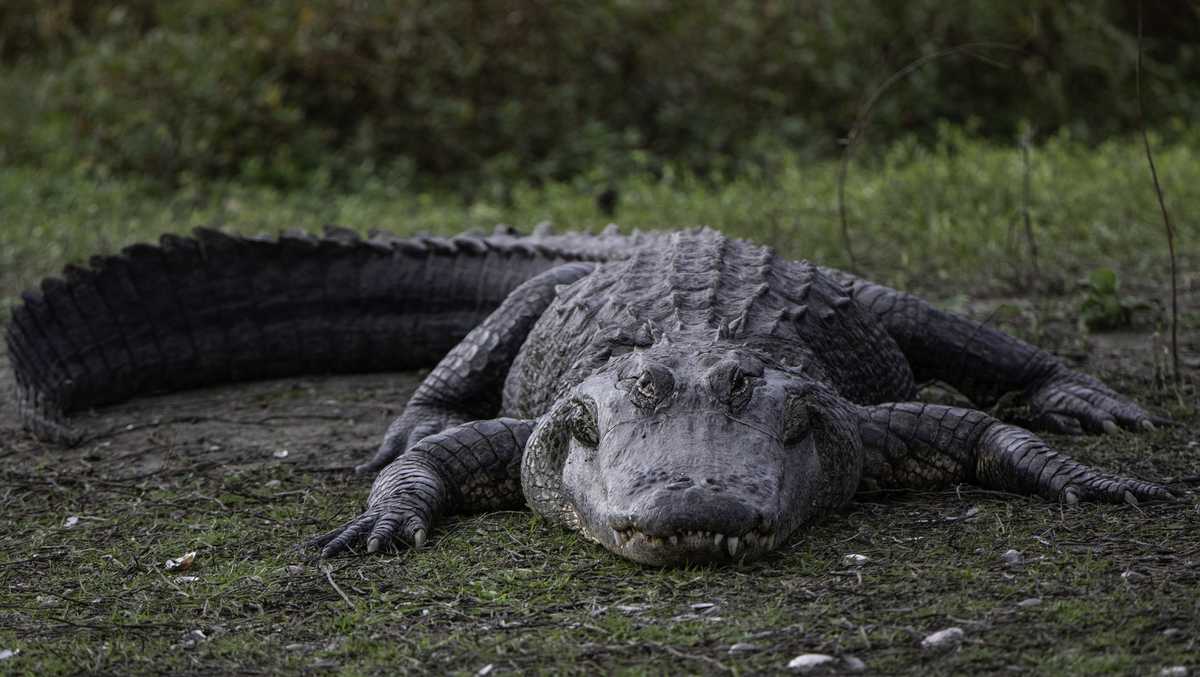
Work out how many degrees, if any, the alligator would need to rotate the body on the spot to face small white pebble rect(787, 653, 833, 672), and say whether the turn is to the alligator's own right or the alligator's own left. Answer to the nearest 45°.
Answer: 0° — it already faces it

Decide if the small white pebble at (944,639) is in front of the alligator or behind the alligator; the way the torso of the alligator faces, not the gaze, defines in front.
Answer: in front

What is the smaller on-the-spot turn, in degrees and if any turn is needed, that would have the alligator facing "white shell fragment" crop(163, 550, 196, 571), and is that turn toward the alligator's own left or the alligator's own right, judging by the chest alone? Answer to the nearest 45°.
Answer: approximately 45° to the alligator's own right

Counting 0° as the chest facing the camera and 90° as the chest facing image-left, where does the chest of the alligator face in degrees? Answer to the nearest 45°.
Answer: approximately 0°
